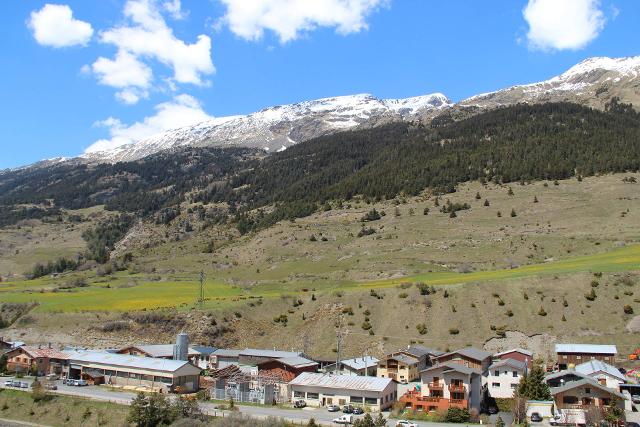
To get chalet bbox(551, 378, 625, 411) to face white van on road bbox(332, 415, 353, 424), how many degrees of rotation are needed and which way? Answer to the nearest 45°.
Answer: approximately 45° to its right

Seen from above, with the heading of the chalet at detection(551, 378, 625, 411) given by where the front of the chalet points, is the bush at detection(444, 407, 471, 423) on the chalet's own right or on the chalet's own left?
on the chalet's own right

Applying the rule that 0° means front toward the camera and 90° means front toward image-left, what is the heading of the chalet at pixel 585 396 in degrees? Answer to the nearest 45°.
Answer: approximately 0°
